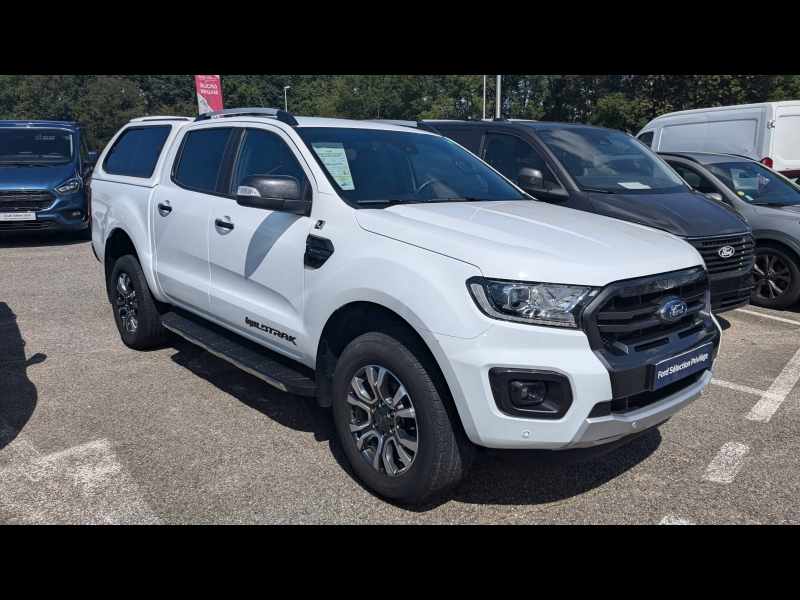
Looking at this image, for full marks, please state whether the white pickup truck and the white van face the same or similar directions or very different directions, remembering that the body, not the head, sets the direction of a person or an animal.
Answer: very different directions

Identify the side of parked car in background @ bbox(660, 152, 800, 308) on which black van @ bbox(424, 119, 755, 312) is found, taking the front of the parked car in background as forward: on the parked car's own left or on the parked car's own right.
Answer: on the parked car's own right

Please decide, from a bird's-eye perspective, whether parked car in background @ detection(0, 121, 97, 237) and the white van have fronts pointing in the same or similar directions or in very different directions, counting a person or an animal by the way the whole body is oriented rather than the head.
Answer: very different directions

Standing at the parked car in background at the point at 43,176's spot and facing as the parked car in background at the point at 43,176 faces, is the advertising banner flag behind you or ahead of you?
behind

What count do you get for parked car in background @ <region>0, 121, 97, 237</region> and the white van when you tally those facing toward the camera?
1

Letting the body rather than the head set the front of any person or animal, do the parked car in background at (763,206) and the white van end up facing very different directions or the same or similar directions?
very different directions

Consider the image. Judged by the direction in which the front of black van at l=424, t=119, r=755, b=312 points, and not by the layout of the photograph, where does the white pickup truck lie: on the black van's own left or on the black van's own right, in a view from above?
on the black van's own right

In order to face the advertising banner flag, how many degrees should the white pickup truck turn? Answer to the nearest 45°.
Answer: approximately 135° to its left

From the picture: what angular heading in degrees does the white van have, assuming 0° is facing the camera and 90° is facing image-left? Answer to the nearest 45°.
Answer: approximately 135°

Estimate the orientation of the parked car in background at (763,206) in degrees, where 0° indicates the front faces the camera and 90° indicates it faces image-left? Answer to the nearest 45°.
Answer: approximately 315°

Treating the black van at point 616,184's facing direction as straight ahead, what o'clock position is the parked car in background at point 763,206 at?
The parked car in background is roughly at 9 o'clock from the black van.

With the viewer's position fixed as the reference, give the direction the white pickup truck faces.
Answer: facing the viewer and to the right of the viewer
